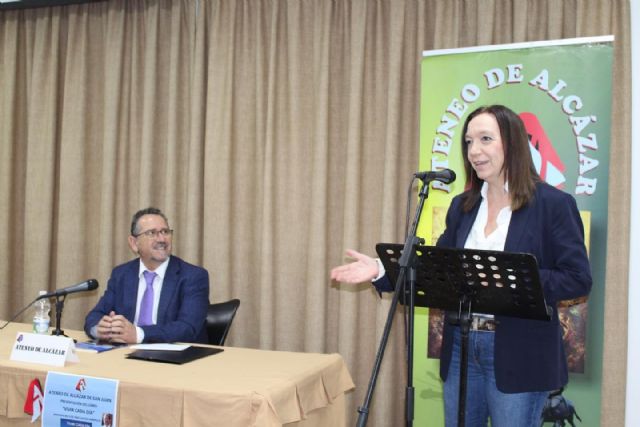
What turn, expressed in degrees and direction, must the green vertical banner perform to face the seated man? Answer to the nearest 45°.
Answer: approximately 90° to its right

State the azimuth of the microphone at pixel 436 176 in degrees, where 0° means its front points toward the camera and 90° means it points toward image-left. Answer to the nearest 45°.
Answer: approximately 270°

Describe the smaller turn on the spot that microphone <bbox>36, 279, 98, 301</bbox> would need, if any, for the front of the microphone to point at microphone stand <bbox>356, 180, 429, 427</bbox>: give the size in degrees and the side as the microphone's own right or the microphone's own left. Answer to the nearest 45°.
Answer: approximately 45° to the microphone's own right

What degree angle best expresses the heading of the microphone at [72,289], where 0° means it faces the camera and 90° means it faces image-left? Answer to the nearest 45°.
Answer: approximately 270°

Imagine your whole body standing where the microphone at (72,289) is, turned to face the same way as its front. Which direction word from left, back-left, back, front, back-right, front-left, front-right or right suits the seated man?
front-left

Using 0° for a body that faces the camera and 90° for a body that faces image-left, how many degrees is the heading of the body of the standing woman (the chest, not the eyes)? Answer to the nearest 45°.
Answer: approximately 45°

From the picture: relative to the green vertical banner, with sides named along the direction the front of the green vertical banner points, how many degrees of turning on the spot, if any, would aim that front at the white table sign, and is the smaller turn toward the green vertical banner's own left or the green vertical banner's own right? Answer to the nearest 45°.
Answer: approximately 45° to the green vertical banner's own right

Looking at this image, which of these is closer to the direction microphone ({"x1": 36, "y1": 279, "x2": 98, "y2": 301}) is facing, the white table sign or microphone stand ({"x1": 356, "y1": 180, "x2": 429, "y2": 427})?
the microphone stand
